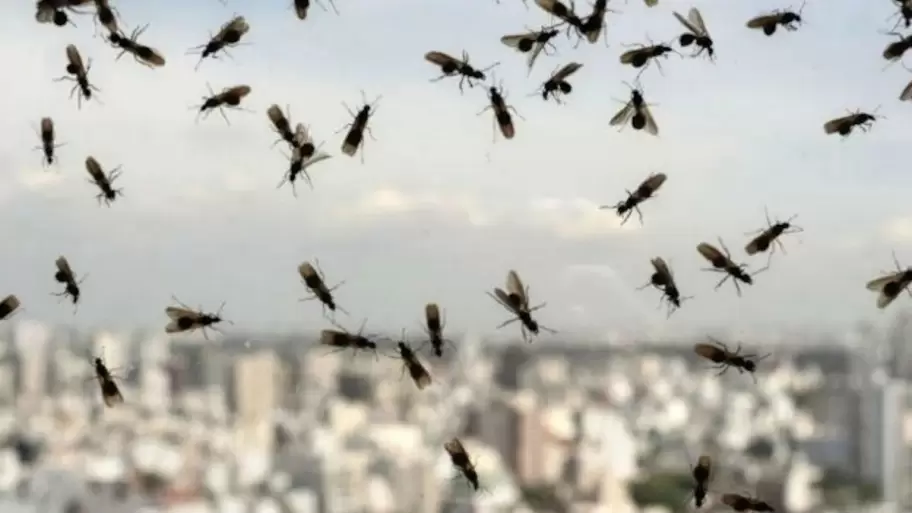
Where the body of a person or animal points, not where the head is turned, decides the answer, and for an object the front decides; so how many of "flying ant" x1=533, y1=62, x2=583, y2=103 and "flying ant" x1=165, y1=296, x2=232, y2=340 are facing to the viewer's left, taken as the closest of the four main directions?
1

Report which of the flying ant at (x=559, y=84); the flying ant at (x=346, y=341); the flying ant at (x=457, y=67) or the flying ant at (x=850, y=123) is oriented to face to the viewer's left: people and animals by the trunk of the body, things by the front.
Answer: the flying ant at (x=559, y=84)

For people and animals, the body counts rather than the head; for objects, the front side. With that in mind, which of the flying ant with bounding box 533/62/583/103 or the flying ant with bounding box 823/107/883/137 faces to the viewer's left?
the flying ant with bounding box 533/62/583/103

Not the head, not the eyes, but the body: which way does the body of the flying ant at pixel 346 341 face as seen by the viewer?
to the viewer's right

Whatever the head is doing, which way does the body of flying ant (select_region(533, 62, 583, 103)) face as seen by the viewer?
to the viewer's left

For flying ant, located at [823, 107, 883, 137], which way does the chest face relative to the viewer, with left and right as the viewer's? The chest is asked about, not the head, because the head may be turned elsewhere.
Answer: facing to the right of the viewer

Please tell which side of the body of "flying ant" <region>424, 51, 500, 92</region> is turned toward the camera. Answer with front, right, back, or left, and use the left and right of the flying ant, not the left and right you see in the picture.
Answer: right

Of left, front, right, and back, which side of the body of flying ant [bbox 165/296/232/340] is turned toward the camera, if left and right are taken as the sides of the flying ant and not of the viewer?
right
